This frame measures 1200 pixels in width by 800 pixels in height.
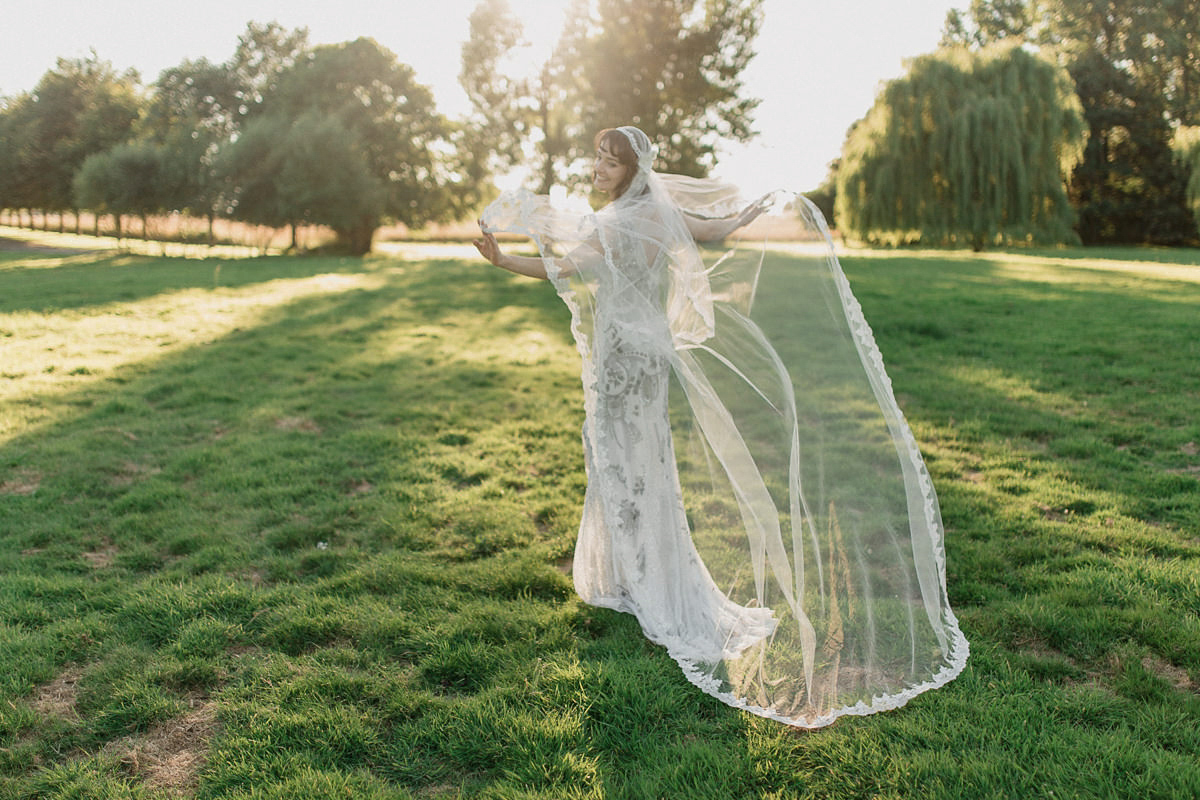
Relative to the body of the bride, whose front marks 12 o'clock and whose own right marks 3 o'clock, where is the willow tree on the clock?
The willow tree is roughly at 2 o'clock from the bride.

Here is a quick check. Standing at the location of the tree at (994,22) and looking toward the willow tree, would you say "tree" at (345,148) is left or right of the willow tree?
right

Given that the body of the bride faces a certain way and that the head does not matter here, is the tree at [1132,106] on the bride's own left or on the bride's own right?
on the bride's own right

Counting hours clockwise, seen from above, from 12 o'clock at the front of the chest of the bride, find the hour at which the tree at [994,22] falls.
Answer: The tree is roughly at 2 o'clock from the bride.

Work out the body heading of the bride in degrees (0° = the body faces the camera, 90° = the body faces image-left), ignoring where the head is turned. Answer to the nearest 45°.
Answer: approximately 135°

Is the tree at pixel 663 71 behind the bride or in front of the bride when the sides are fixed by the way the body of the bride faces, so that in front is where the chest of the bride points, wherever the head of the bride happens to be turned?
in front
